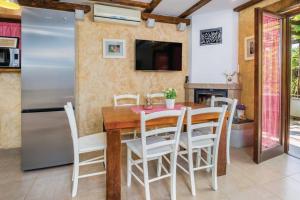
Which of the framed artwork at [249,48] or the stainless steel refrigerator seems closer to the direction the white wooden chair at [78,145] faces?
the framed artwork

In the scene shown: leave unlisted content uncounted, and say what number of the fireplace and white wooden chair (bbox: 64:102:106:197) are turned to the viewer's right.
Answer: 1

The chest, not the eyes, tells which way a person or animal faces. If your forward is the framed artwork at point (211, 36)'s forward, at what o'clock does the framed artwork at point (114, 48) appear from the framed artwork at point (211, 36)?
the framed artwork at point (114, 48) is roughly at 2 o'clock from the framed artwork at point (211, 36).

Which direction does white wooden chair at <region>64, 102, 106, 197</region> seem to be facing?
to the viewer's right

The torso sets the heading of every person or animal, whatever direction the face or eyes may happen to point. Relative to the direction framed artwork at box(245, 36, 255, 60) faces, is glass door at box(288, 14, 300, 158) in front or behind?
behind

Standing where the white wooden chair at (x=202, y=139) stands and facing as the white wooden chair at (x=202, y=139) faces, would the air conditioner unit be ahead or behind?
ahead

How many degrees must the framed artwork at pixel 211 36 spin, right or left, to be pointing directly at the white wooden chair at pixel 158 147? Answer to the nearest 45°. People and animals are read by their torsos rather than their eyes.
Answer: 0° — it already faces it

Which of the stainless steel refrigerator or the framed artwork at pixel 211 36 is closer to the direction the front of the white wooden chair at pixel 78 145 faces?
the framed artwork

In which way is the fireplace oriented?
toward the camera

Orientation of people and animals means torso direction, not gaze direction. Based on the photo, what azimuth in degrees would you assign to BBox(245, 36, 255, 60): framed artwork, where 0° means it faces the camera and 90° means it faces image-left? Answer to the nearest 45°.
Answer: approximately 45°

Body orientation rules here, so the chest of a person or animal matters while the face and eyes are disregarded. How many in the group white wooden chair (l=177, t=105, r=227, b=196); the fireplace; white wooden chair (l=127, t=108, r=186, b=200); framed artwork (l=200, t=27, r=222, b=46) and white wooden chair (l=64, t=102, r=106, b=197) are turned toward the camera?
2

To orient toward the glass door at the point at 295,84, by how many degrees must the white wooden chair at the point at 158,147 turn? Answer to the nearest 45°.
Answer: approximately 90° to its right
